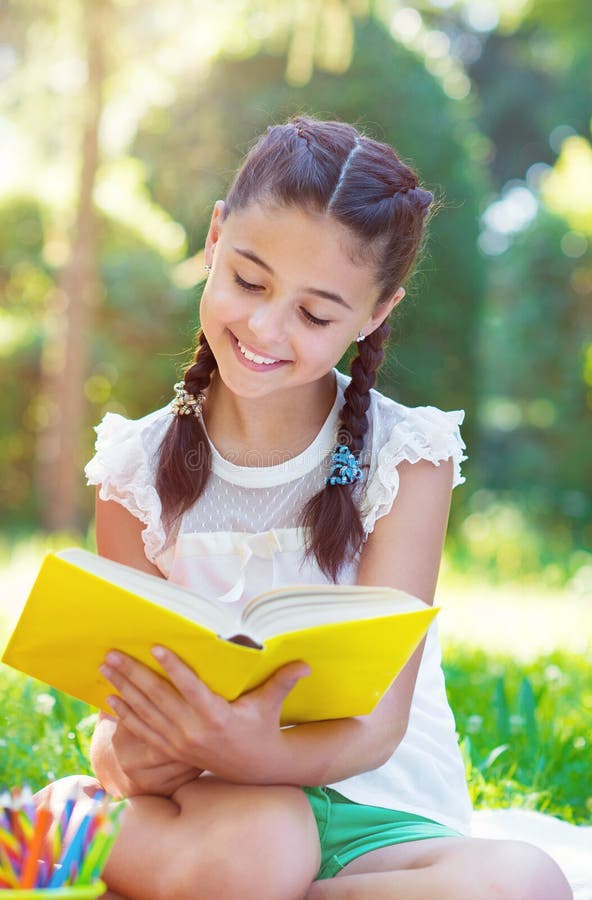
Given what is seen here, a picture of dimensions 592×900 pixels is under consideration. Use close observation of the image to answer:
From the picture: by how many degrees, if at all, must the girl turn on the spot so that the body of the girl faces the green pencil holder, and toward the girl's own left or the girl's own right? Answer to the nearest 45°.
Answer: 0° — they already face it

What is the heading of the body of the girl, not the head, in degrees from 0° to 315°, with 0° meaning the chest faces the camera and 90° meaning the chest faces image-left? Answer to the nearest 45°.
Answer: approximately 0°

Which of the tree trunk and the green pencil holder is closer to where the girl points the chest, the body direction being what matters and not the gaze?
the green pencil holder

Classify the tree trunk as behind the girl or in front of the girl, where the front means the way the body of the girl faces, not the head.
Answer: behind
